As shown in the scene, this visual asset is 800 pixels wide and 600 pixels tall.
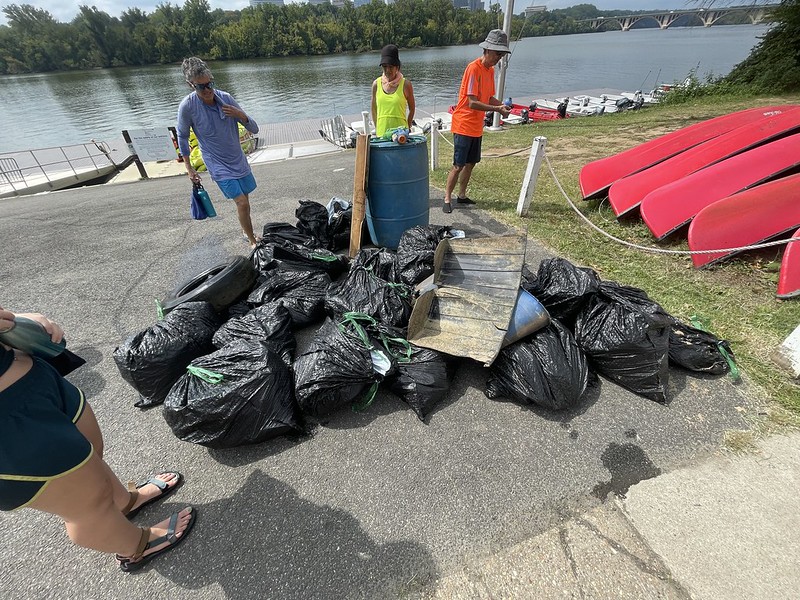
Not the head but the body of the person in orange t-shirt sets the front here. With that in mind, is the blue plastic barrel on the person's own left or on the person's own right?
on the person's own right

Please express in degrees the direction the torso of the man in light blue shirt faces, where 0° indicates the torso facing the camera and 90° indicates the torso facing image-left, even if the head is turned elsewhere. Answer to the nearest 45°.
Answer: approximately 315°

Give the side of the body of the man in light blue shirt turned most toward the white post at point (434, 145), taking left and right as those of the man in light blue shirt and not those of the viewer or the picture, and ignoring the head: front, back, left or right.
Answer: left
